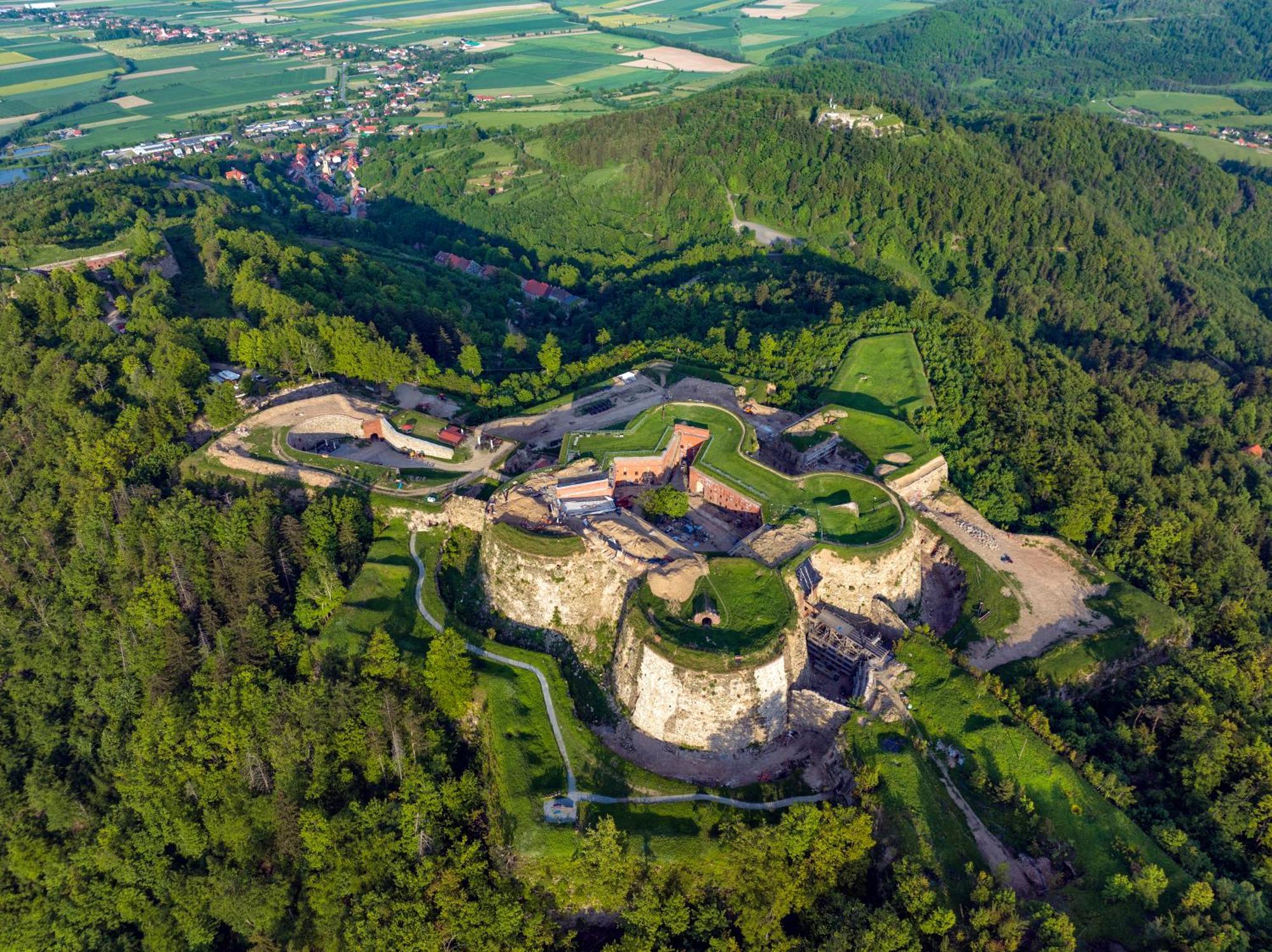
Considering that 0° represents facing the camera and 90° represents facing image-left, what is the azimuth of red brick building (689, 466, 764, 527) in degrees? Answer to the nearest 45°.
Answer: approximately 45°

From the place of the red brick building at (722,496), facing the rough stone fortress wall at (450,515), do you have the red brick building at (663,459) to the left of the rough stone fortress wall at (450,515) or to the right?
right

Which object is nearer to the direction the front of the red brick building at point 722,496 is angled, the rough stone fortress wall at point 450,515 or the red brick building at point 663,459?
the rough stone fortress wall

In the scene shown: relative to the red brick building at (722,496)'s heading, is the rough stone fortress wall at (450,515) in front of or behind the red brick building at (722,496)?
in front

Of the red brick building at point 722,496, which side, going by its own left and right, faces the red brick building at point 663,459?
right
